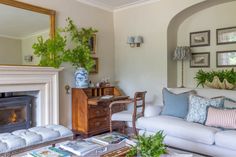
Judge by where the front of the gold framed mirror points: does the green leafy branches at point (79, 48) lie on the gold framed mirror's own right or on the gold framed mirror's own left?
on the gold framed mirror's own left

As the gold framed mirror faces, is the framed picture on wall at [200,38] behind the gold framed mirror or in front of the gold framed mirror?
in front

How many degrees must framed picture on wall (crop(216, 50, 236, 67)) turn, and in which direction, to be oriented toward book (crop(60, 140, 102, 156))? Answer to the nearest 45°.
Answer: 0° — it already faces it

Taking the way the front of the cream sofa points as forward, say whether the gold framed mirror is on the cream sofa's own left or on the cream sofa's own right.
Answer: on the cream sofa's own right

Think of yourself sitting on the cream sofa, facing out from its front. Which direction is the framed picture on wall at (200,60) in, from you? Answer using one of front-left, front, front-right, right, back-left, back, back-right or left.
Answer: back-right

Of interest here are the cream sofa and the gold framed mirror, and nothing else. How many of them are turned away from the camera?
0

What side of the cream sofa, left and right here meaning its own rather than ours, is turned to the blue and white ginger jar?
right

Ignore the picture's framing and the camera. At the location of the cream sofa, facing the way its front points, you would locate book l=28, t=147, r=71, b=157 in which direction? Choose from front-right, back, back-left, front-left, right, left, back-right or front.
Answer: front

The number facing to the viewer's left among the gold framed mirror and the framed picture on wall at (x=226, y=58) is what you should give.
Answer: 0

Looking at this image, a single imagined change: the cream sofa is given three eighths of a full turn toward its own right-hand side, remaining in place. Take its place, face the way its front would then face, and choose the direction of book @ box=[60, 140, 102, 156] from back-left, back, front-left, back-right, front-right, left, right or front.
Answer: back-left

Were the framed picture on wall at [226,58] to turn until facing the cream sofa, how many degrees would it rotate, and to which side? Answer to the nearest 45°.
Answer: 0° — it already faces it

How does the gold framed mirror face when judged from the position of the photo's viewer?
facing the viewer and to the right of the viewer

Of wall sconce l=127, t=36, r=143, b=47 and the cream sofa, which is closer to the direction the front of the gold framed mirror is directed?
the cream sofa

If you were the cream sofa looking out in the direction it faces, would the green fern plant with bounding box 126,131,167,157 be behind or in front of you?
in front

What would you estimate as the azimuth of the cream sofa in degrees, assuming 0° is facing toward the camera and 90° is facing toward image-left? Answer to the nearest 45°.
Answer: approximately 45°

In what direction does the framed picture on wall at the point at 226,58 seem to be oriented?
toward the camera

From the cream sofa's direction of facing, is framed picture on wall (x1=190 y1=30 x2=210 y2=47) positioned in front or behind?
behind

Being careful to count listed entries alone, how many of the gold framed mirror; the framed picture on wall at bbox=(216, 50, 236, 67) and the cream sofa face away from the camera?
0
